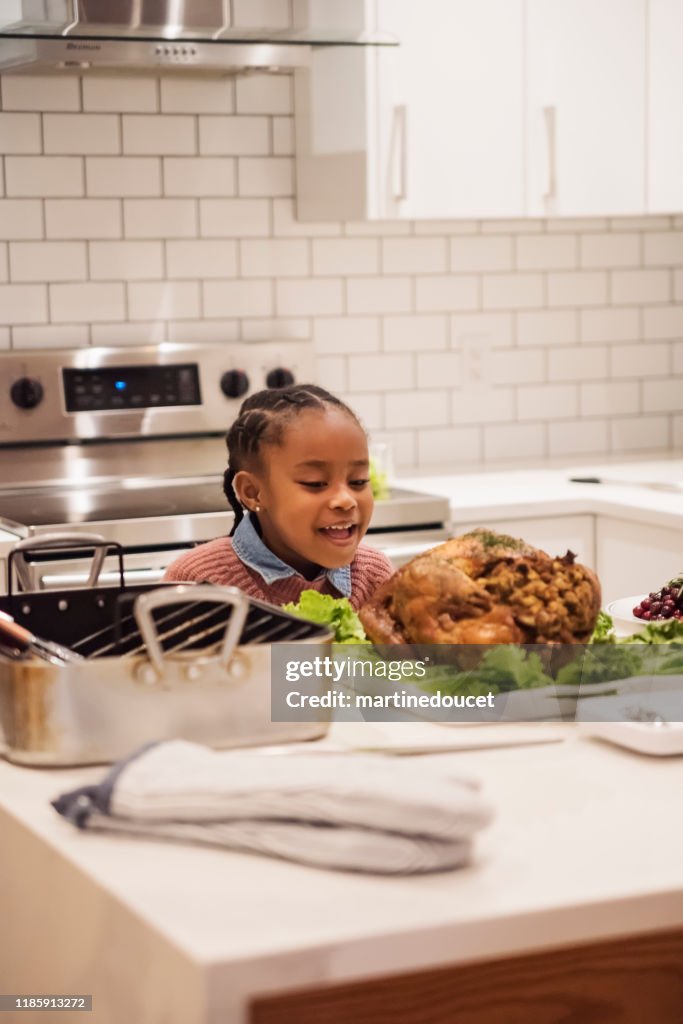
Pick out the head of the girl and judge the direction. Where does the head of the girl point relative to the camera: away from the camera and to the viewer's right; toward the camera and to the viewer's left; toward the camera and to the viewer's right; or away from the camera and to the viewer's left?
toward the camera and to the viewer's right

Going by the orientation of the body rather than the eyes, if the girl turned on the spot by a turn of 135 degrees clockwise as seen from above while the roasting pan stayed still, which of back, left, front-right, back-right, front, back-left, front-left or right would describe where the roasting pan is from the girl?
left

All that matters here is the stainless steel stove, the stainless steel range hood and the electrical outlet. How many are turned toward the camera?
3

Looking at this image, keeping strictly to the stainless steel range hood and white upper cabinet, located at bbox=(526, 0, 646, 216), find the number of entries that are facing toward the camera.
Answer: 2

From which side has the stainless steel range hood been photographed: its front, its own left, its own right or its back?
front

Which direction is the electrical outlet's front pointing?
toward the camera

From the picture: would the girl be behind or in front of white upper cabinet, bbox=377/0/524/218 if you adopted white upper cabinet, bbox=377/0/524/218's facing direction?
in front

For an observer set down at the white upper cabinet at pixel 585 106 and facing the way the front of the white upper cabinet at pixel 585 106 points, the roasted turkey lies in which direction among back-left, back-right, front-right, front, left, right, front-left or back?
front

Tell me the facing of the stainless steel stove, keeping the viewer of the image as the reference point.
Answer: facing the viewer

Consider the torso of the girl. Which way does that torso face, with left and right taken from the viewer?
facing the viewer and to the right of the viewer

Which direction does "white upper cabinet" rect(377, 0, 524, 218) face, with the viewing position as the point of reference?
facing the viewer

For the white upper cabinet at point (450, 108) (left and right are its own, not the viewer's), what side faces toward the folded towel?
front

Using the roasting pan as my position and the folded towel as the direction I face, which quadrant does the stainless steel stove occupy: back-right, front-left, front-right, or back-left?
back-left
